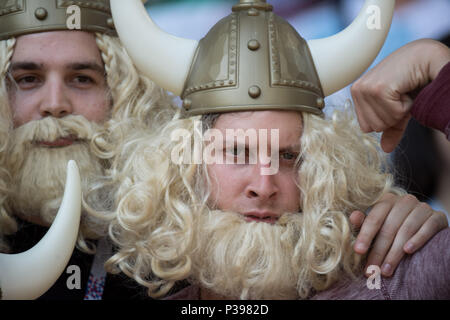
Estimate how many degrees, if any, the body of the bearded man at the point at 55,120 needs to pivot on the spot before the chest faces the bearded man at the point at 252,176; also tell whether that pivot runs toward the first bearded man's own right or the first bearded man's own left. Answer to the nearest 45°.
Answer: approximately 45° to the first bearded man's own left

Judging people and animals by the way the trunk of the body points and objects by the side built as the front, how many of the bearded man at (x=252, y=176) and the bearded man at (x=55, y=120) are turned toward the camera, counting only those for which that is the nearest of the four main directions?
2

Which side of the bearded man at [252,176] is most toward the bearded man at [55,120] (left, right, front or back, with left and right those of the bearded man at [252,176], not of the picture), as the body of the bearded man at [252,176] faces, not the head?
right

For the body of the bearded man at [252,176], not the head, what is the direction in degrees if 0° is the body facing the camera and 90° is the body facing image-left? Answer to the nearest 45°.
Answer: approximately 0°
